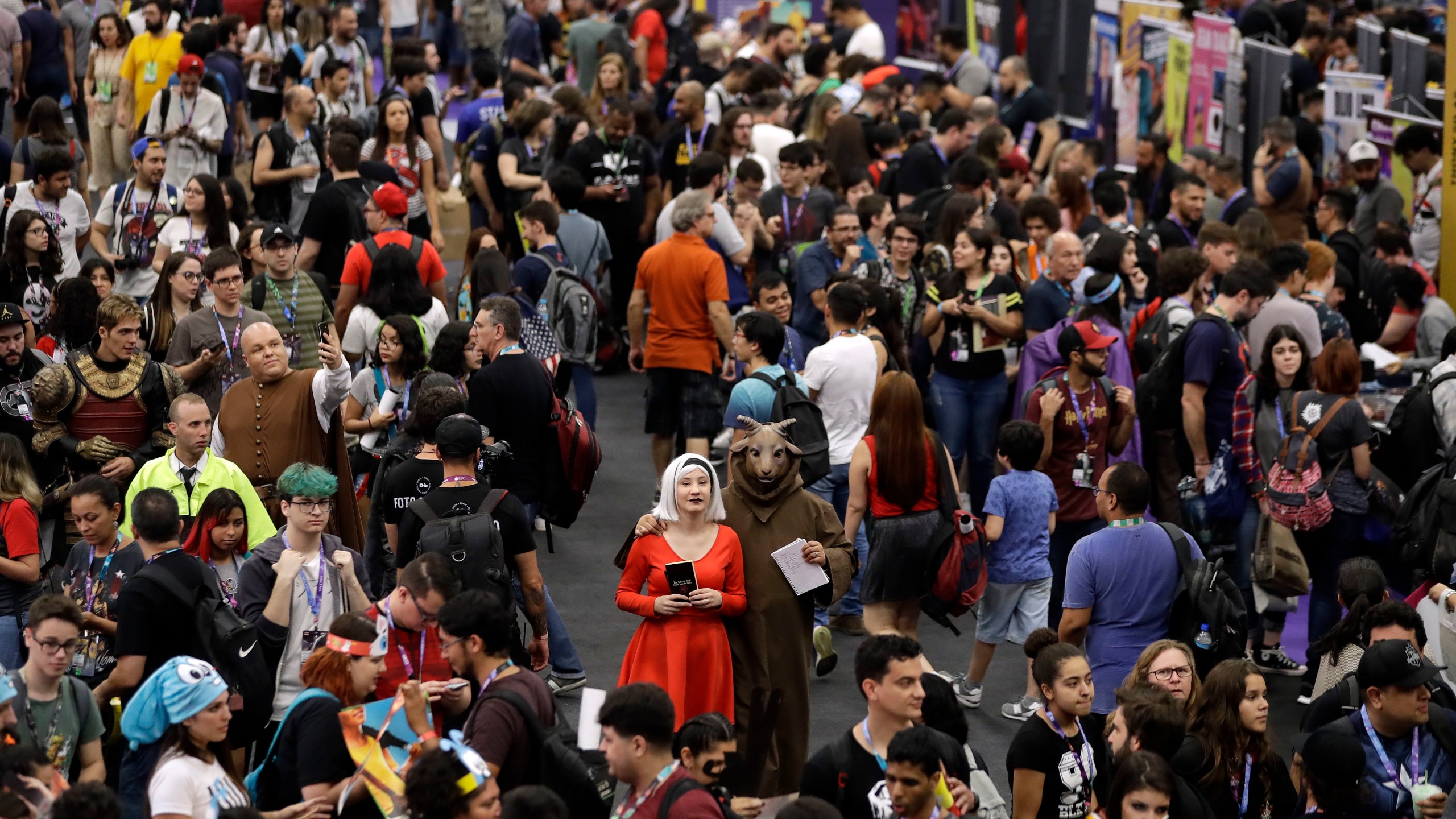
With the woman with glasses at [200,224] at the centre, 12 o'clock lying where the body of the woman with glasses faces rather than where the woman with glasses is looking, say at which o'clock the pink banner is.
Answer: The pink banner is roughly at 7 o'clock from the woman with glasses.

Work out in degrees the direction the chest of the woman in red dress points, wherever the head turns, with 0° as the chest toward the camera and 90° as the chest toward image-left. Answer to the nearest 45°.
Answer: approximately 0°

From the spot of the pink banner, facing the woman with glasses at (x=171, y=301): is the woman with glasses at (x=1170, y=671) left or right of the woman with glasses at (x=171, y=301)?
left

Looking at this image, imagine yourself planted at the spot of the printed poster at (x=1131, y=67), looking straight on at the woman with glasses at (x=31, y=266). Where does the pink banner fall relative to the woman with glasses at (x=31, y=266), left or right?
left

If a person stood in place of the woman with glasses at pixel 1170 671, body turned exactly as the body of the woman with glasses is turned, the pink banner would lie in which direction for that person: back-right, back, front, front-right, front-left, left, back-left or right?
back-left

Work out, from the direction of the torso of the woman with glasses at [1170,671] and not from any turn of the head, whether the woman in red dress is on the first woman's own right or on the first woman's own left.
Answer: on the first woman's own right

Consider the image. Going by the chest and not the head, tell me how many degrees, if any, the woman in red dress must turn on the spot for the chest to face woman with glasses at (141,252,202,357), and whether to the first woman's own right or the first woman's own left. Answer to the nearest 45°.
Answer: approximately 135° to the first woman's own right
